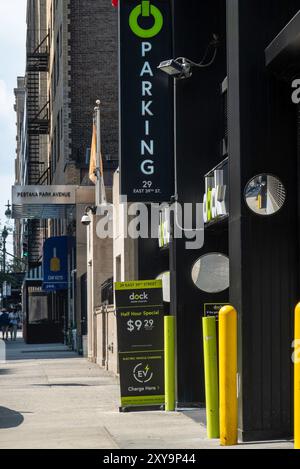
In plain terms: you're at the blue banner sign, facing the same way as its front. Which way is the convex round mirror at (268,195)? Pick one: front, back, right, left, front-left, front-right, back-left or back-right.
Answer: front

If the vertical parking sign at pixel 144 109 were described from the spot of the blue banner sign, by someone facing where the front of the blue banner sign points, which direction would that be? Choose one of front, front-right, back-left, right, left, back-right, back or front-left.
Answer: front

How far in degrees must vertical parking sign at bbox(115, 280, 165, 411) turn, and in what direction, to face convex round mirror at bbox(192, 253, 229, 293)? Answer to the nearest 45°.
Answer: approximately 135° to its left

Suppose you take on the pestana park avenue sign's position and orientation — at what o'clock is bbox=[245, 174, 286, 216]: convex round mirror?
The convex round mirror is roughly at 12 o'clock from the pestana park avenue sign.

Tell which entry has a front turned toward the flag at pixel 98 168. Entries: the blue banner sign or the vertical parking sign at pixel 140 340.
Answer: the blue banner sign

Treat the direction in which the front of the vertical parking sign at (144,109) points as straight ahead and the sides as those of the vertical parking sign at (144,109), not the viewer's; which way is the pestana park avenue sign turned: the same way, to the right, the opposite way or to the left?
the same way

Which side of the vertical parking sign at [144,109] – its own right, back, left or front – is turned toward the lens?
front

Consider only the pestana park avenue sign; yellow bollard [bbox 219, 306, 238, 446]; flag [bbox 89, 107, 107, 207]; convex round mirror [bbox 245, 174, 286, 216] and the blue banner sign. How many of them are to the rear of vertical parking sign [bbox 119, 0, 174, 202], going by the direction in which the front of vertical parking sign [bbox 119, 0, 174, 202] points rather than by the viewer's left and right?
3

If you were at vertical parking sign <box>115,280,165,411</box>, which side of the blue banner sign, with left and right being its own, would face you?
front

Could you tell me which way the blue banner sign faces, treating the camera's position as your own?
facing the viewer

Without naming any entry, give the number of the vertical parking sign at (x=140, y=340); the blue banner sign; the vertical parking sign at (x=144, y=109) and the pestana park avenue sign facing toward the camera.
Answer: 4

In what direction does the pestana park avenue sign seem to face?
toward the camera

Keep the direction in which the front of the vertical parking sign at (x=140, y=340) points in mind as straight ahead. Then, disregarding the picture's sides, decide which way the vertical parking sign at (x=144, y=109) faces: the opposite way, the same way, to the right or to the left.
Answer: the same way

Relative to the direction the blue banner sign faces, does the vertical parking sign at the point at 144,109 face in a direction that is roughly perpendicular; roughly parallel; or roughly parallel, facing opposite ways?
roughly parallel

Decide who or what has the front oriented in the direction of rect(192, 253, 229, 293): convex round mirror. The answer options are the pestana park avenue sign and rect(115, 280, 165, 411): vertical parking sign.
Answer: the pestana park avenue sign
